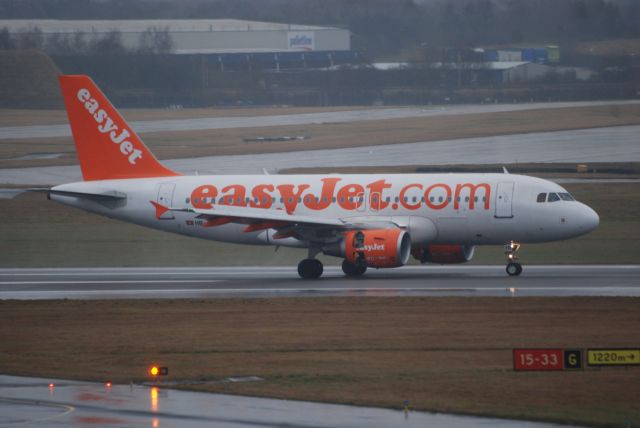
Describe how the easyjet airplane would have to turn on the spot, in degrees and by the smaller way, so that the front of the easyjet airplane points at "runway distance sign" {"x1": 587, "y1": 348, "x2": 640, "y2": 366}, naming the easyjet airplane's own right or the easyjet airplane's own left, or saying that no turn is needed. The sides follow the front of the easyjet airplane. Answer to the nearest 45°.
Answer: approximately 90° to the easyjet airplane's own right

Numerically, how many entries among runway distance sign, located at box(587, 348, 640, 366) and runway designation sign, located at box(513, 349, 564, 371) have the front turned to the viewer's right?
0

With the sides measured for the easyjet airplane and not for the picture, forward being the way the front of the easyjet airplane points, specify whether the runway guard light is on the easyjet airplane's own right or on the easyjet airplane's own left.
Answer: on the easyjet airplane's own right

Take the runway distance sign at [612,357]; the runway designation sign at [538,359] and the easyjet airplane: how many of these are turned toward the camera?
2

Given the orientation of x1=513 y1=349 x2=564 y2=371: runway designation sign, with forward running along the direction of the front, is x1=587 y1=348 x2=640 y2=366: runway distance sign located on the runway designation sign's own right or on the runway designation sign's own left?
on the runway designation sign's own left

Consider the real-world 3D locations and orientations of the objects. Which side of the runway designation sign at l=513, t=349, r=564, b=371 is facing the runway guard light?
right

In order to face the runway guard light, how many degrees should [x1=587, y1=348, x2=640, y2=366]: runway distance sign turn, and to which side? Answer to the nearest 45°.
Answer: approximately 90° to its right

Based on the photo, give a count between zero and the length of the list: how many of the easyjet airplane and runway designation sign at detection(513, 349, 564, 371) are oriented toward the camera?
1

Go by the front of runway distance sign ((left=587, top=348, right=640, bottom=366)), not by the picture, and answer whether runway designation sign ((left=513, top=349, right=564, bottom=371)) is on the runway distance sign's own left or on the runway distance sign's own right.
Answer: on the runway distance sign's own right

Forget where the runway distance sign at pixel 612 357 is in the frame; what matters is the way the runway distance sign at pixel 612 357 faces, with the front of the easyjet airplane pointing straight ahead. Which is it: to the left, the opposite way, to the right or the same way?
to the right

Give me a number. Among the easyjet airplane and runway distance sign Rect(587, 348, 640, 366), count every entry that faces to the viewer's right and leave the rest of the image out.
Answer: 1

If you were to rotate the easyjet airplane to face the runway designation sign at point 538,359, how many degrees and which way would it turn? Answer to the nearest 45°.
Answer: approximately 90° to its right

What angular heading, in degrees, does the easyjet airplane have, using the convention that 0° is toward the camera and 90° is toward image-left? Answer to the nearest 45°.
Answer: approximately 270°
